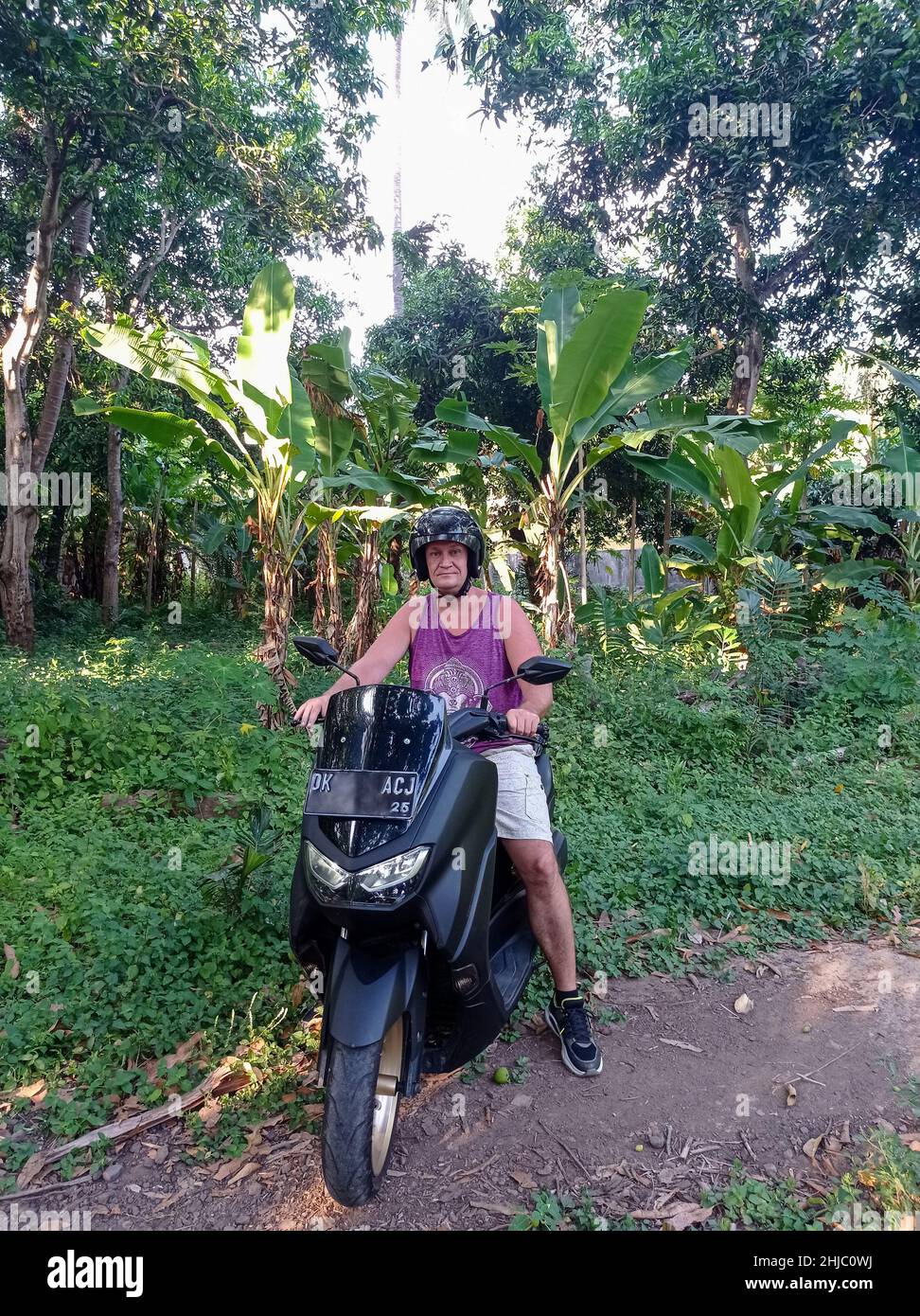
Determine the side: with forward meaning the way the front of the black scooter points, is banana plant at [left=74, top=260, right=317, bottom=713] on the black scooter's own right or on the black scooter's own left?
on the black scooter's own right

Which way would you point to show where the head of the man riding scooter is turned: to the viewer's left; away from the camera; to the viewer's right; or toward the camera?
toward the camera

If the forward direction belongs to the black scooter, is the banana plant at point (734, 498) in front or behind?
behind

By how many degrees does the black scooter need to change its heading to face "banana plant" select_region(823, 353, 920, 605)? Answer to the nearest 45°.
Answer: approximately 180°

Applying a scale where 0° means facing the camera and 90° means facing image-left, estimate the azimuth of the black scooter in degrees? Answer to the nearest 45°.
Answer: approximately 45°

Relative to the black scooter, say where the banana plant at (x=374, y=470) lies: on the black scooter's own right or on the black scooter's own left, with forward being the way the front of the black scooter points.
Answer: on the black scooter's own right

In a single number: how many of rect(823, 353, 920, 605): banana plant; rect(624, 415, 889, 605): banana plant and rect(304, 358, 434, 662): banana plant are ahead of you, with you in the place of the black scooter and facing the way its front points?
0
